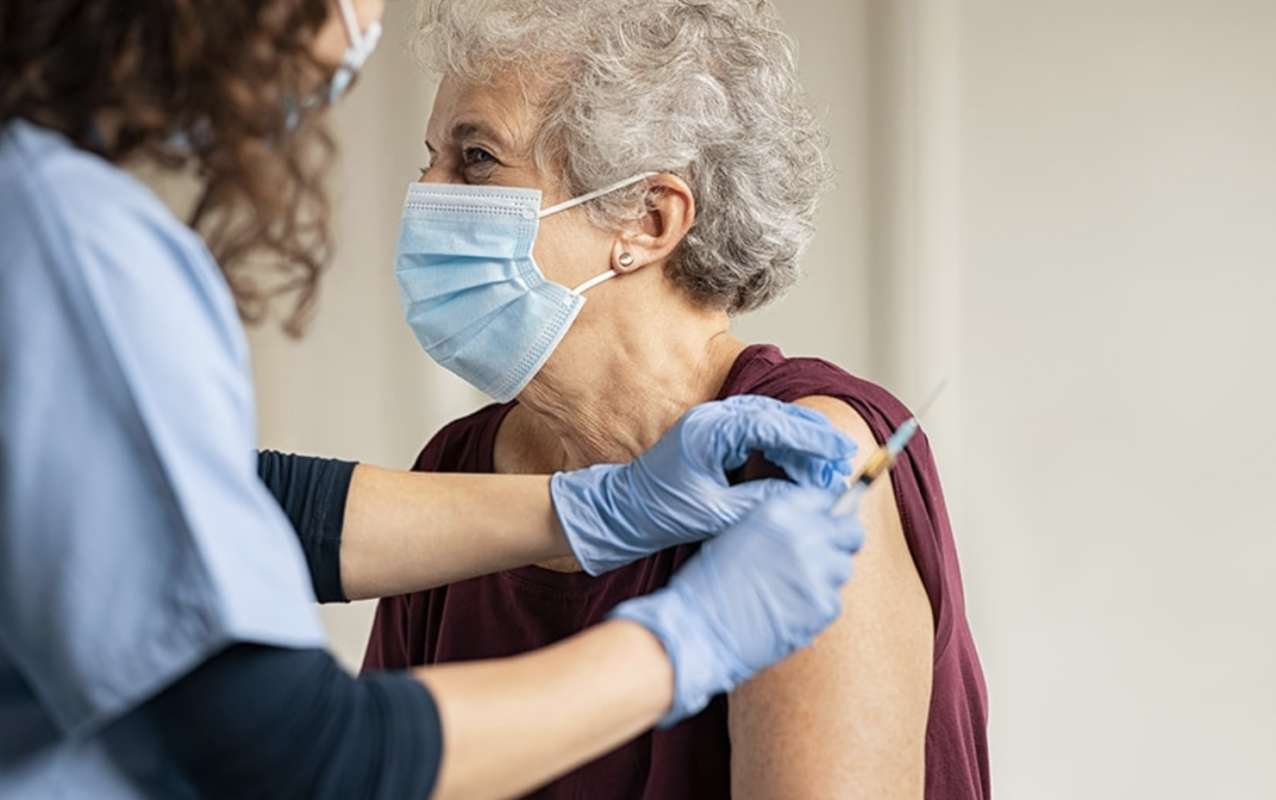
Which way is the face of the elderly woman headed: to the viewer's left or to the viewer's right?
to the viewer's left

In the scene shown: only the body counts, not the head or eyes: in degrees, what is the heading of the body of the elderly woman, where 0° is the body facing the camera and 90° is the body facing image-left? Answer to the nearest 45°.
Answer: approximately 45°

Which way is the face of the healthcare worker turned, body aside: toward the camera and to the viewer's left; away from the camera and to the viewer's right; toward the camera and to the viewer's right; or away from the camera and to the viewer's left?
away from the camera and to the viewer's right

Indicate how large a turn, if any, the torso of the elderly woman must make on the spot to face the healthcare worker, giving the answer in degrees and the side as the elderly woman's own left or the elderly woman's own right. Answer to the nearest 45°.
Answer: approximately 45° to the elderly woman's own left
